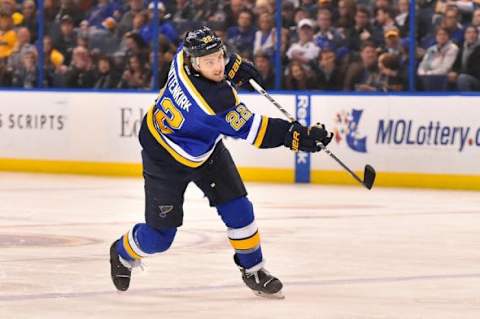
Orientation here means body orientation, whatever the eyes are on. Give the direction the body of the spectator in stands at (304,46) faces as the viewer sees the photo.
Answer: toward the camera

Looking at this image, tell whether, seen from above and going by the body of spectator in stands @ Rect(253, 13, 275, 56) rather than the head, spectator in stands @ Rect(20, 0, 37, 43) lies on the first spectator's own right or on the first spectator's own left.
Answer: on the first spectator's own right

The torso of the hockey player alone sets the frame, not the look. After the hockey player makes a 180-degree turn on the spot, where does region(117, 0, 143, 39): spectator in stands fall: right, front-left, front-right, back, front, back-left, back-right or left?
right

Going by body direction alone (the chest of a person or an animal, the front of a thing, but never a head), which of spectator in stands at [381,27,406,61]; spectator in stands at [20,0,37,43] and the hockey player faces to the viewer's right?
the hockey player

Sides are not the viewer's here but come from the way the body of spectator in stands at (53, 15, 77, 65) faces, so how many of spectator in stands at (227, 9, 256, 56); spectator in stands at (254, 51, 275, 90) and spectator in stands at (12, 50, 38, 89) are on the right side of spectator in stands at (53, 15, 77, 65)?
1

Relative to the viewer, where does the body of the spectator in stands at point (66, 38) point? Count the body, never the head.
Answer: toward the camera

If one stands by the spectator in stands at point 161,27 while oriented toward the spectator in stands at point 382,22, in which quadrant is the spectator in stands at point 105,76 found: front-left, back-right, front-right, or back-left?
back-right

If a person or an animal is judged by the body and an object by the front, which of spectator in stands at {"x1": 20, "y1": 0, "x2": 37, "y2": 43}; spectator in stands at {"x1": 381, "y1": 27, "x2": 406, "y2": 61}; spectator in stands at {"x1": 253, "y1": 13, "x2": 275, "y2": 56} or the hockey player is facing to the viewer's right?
the hockey player

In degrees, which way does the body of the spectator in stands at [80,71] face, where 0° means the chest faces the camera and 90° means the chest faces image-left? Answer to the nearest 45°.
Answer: approximately 0°

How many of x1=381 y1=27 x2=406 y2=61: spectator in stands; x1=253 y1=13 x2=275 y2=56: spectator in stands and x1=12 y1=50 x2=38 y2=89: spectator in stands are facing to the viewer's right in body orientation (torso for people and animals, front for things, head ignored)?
0
